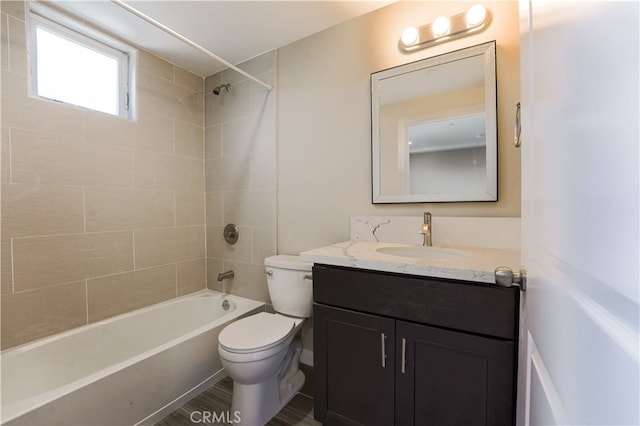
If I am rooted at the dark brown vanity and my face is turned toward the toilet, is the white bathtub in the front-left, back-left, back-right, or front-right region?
front-left

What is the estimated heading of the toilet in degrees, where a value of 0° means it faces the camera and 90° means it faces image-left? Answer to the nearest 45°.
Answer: approximately 45°

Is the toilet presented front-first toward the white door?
no

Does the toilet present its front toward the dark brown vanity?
no

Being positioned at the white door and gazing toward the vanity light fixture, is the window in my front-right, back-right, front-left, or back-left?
front-left

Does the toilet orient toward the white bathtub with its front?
no
